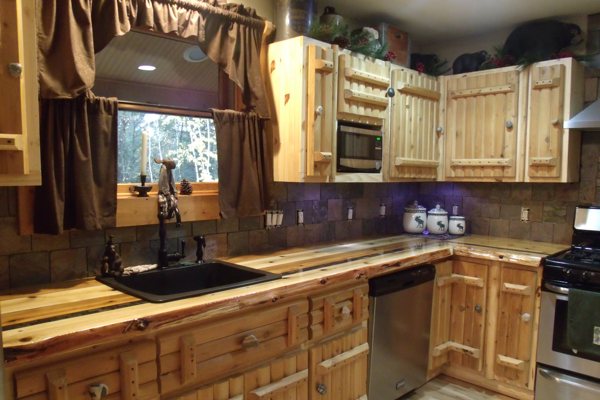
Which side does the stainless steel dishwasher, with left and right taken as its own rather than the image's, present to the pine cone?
right

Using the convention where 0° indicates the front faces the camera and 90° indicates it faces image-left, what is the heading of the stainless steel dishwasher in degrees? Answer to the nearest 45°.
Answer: approximately 315°

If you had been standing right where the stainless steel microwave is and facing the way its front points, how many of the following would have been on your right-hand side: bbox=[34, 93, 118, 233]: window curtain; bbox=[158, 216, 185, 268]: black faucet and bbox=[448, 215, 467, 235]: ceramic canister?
2

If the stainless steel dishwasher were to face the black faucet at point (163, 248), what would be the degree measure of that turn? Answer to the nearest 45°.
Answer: approximately 90° to its right

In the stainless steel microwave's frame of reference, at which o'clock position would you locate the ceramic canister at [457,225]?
The ceramic canister is roughly at 9 o'clock from the stainless steel microwave.

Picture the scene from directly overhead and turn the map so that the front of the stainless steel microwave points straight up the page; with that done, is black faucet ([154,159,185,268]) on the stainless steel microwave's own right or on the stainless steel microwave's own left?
on the stainless steel microwave's own right
